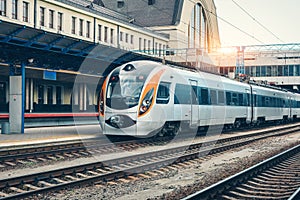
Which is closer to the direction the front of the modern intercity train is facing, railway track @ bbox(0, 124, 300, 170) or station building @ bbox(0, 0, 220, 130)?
the railway track

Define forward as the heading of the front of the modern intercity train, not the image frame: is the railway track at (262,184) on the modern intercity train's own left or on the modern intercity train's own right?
on the modern intercity train's own left

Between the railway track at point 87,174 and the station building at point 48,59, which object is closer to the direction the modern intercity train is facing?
the railway track

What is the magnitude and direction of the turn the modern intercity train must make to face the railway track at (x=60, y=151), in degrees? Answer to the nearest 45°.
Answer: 0° — it already faces it

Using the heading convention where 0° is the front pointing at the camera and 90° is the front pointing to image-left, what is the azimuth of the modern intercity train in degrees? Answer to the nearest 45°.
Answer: approximately 45°

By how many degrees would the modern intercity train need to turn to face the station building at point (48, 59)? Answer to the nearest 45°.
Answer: approximately 90° to its right

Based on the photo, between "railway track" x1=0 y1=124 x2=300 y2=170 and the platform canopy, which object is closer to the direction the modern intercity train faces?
the railway track
